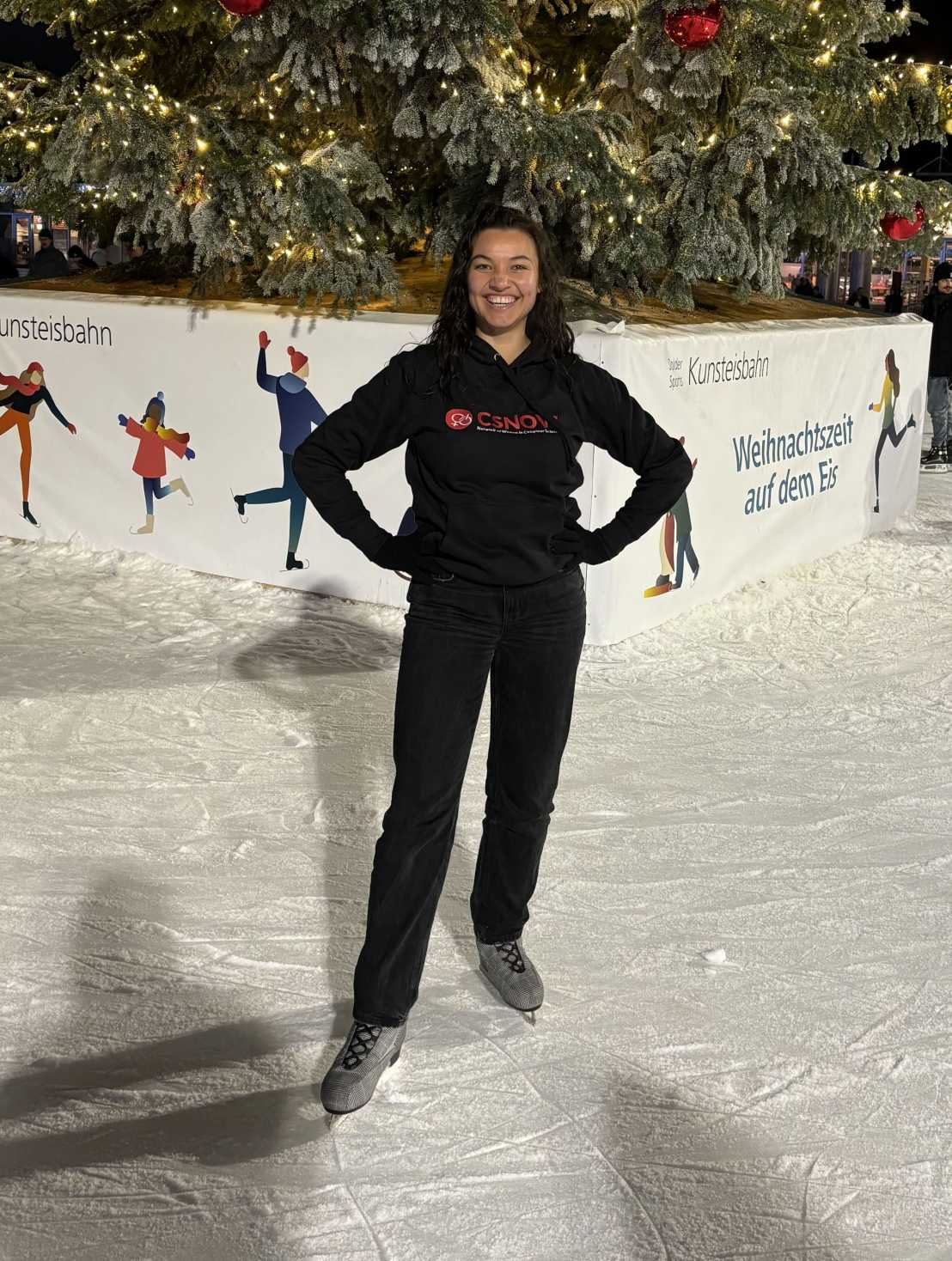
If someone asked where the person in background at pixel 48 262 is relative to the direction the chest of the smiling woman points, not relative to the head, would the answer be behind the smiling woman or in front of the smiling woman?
behind

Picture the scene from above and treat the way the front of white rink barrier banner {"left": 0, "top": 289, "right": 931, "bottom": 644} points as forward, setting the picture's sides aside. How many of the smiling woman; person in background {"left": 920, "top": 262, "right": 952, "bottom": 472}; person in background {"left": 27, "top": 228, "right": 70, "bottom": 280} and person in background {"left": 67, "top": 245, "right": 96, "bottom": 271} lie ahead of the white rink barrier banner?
1

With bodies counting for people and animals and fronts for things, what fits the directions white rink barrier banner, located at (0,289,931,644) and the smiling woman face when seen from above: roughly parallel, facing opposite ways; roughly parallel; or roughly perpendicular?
roughly parallel

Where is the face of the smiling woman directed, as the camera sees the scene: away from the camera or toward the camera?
toward the camera

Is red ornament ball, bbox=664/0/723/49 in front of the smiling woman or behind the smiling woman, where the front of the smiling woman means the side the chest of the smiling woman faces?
behind

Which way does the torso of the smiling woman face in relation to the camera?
toward the camera

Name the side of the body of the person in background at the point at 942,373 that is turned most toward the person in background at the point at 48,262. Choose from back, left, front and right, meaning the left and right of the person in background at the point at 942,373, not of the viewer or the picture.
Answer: right

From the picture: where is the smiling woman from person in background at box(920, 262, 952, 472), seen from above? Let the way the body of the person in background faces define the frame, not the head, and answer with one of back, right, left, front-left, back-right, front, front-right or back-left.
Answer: front

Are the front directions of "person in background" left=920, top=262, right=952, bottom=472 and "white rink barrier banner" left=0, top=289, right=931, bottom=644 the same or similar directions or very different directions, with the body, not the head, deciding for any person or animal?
same or similar directions

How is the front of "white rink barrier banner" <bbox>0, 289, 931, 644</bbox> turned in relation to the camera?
facing the viewer

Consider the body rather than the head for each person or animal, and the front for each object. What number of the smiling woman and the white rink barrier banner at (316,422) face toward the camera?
2

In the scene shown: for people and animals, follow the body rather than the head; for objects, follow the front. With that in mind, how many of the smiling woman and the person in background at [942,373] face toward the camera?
2

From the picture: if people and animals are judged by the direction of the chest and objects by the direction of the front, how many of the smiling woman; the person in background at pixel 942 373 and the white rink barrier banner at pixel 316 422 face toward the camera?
3

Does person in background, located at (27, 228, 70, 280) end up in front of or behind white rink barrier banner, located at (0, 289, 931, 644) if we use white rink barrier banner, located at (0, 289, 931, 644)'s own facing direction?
behind
